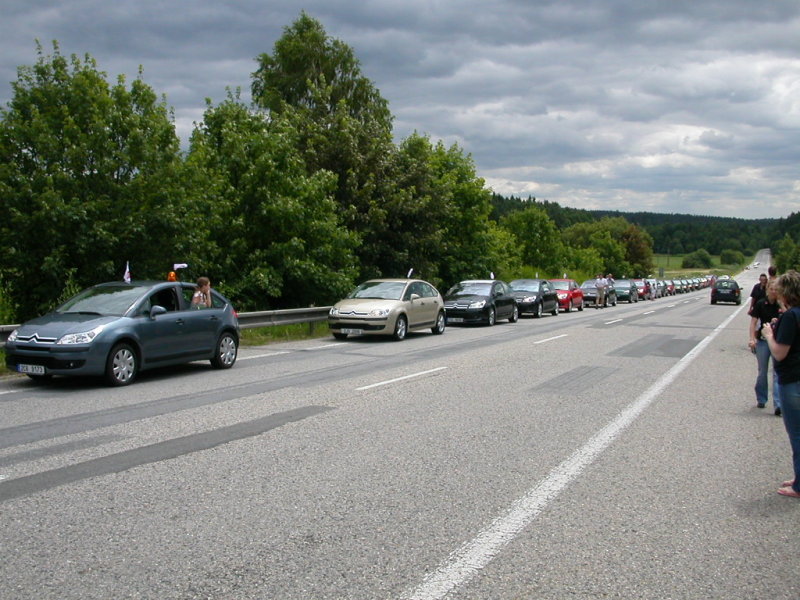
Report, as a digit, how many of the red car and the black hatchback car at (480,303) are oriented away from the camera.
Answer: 0

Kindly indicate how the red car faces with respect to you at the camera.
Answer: facing the viewer and to the left of the viewer

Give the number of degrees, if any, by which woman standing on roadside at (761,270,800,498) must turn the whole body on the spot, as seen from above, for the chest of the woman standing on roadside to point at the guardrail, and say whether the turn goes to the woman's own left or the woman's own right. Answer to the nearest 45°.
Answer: approximately 45° to the woman's own right

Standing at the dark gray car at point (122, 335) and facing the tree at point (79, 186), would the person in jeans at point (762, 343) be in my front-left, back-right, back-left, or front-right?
back-right

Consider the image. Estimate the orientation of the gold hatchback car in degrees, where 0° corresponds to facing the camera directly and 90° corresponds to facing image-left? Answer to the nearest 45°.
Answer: approximately 45°

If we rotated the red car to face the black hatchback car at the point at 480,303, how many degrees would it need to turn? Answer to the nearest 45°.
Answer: approximately 45° to its left

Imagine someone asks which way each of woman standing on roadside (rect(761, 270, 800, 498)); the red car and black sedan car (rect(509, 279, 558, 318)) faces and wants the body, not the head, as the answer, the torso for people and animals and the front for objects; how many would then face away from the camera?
0

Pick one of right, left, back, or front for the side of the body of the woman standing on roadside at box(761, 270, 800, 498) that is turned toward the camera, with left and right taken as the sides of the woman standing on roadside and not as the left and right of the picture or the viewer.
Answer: left

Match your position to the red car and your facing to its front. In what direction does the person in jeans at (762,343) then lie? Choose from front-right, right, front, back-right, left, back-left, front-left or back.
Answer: front-left

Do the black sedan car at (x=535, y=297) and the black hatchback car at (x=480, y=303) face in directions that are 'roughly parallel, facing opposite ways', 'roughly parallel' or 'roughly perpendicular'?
roughly parallel

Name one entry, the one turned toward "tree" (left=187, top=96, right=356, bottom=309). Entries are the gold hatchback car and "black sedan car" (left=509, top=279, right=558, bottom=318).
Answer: the black sedan car

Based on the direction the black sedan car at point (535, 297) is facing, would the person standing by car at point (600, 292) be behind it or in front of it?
behind
